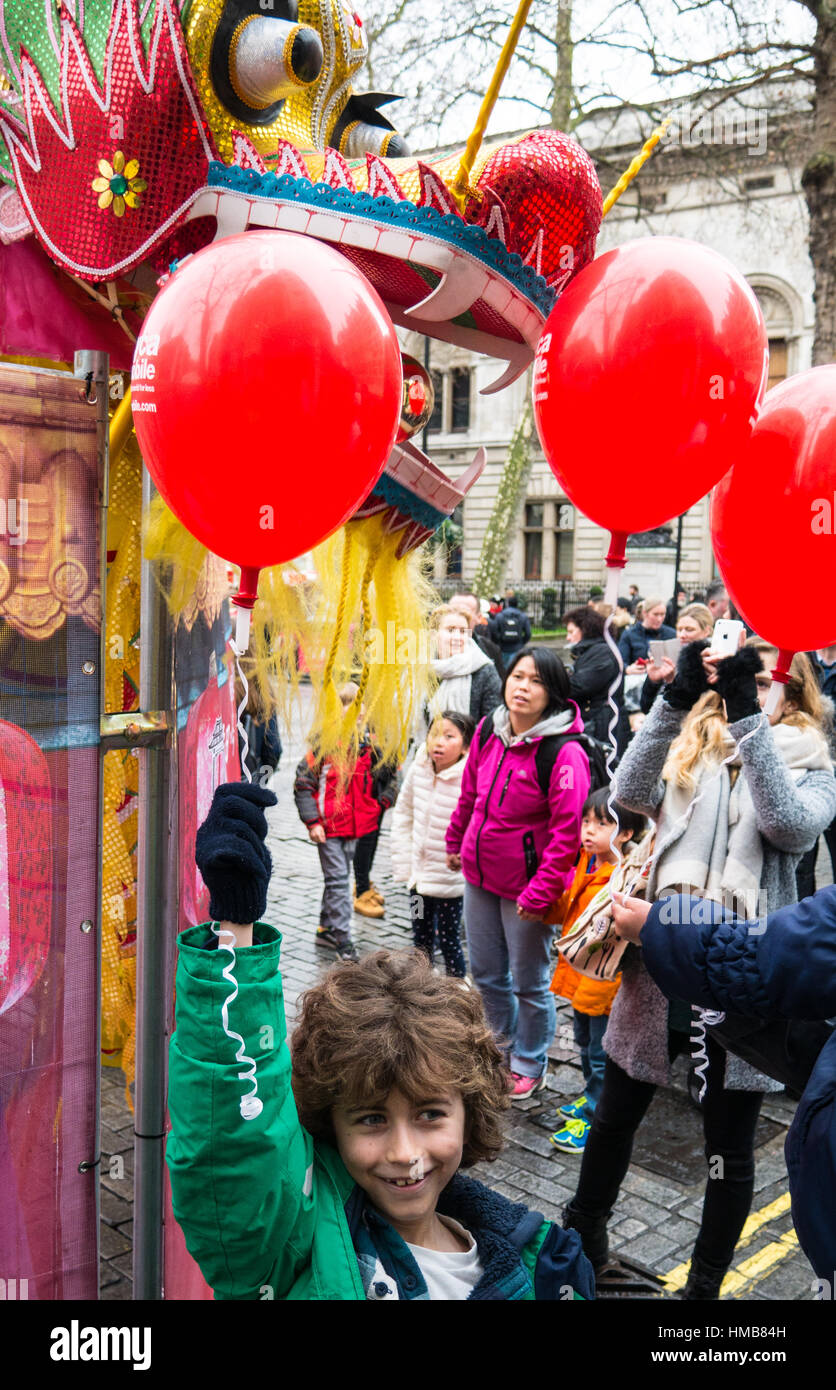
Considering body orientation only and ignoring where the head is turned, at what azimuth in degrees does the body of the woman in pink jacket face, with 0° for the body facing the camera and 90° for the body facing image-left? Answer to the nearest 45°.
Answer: approximately 45°

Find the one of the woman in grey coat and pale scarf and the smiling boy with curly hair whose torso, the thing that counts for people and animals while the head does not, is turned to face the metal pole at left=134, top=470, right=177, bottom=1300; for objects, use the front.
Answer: the woman in grey coat and pale scarf

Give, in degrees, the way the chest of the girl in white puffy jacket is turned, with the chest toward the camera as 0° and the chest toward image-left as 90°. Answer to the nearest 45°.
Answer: approximately 45°
